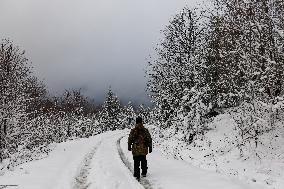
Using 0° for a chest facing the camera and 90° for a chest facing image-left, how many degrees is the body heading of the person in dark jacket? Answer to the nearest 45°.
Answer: approximately 180°
